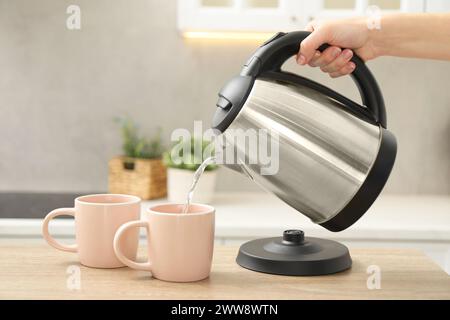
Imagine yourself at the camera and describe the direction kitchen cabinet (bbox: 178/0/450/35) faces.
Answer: facing the viewer

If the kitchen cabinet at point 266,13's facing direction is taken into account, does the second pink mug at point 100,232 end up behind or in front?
in front

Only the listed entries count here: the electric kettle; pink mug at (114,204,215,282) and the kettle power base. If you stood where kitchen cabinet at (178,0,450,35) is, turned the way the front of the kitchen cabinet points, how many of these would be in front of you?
3

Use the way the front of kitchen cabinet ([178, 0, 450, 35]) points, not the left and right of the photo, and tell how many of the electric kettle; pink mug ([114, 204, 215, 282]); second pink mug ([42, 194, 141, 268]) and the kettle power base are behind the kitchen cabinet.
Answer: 0

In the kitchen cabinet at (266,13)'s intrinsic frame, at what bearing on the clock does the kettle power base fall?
The kettle power base is roughly at 12 o'clock from the kitchen cabinet.

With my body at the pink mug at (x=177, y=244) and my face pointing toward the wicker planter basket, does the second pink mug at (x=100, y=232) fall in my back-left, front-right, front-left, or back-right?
front-left

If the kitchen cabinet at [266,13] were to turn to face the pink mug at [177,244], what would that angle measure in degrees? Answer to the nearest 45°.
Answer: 0° — it already faces it

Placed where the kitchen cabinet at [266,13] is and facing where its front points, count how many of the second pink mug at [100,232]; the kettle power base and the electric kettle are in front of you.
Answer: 3

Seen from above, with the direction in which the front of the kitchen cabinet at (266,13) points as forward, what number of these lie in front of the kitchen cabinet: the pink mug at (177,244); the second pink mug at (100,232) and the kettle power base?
3

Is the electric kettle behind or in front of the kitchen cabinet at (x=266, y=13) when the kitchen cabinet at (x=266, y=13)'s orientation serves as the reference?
in front

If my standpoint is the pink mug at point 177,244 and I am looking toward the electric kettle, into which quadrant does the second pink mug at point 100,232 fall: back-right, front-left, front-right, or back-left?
back-left
